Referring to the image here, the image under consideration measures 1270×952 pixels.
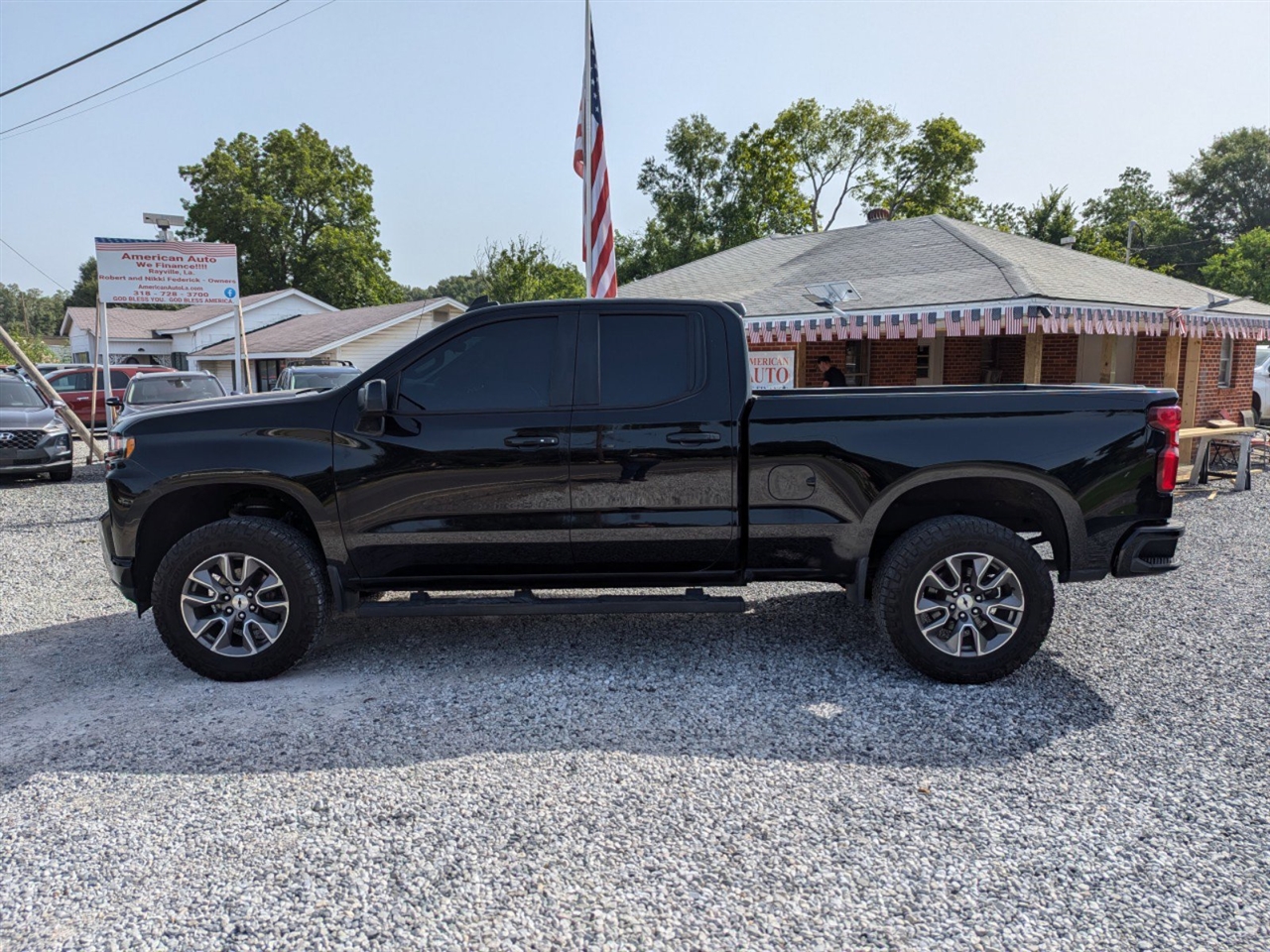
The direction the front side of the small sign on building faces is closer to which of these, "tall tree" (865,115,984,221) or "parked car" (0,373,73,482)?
the parked car

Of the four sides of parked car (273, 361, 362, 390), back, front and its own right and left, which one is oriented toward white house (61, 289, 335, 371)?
back

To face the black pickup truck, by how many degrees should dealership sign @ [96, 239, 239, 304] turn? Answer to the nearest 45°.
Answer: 0° — it already faces it

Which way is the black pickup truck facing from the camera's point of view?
to the viewer's left

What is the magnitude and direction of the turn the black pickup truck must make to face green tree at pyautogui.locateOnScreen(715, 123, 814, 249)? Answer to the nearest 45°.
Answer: approximately 90° to its right

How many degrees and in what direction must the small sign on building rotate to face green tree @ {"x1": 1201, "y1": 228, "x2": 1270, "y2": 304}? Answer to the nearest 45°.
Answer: approximately 135° to its left

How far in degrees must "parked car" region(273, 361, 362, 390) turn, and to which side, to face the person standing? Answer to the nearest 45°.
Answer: approximately 90° to its left

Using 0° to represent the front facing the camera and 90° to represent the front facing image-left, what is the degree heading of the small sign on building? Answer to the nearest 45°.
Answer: approximately 0°

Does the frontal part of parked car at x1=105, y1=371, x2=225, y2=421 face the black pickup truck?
yes
